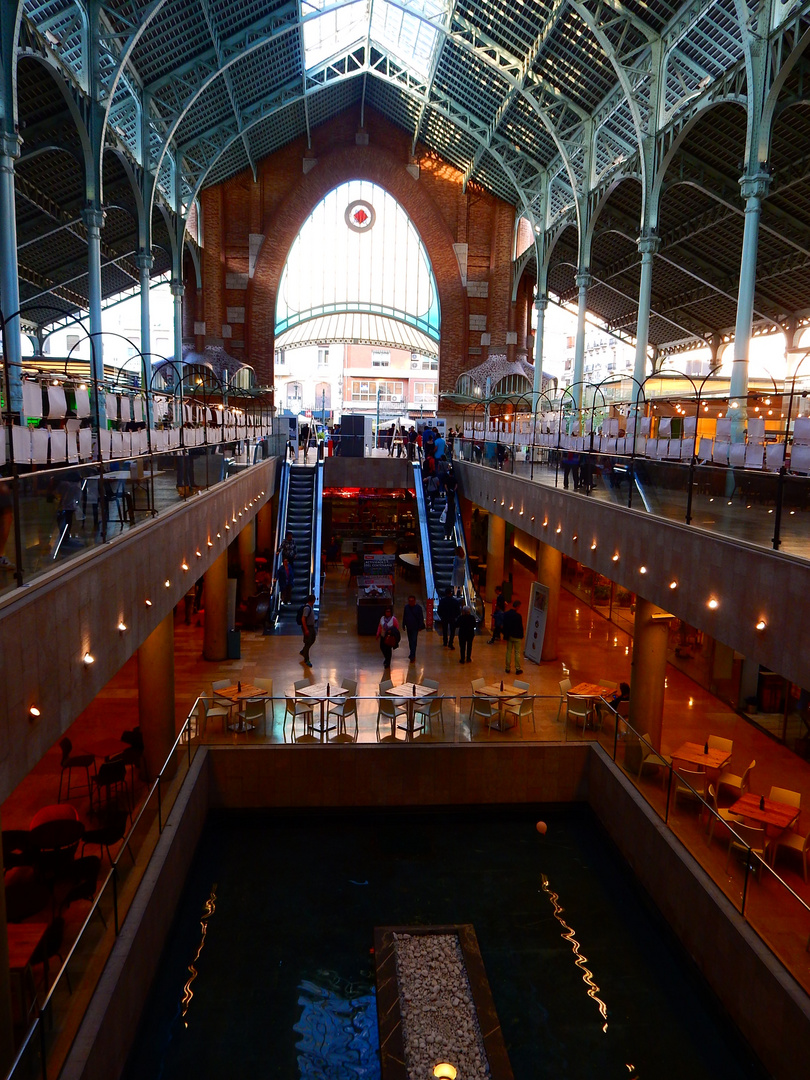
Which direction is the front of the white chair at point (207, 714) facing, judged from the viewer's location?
facing away from the viewer and to the right of the viewer

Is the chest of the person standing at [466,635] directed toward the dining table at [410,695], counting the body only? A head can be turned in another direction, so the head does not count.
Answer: no

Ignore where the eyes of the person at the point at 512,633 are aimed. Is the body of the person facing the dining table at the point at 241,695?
no

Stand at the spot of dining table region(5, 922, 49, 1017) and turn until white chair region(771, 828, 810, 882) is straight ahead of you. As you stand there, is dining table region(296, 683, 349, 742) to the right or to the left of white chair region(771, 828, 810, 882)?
left

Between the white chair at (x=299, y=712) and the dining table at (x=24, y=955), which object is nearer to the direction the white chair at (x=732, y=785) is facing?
the white chair

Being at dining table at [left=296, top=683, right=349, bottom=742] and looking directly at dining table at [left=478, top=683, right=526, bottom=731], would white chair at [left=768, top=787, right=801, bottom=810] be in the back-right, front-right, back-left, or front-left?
front-right

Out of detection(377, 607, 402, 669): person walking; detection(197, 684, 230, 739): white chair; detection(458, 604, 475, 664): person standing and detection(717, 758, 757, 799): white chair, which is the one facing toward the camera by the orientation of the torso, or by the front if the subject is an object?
detection(377, 607, 402, 669): person walking

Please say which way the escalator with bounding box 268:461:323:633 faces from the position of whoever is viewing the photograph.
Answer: facing the viewer

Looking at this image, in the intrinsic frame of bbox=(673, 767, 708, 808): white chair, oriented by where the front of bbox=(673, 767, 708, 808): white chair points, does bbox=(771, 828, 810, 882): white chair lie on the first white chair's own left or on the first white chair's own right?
on the first white chair's own right

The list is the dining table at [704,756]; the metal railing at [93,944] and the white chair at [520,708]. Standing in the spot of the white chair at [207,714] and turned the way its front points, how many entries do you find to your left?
0

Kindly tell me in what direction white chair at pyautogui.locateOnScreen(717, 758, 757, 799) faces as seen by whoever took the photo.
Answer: facing away from the viewer and to the left of the viewer

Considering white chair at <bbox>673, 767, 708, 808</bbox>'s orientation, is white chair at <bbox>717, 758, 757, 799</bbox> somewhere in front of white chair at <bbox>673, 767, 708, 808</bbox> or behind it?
in front
